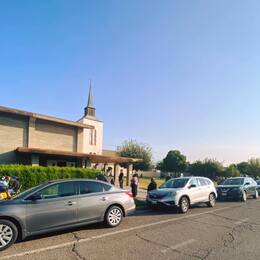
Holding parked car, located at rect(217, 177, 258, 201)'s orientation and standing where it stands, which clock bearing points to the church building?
The church building is roughly at 1 o'clock from the parked car.

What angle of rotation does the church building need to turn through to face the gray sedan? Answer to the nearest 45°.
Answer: approximately 45° to its right

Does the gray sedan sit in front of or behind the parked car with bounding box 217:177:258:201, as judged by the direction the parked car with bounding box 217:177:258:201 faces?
in front

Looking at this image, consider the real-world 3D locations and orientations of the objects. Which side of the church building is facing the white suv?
front

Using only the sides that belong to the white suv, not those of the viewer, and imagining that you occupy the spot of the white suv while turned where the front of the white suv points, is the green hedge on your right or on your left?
on your right

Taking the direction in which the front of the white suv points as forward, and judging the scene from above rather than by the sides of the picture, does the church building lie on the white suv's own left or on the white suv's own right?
on the white suv's own right

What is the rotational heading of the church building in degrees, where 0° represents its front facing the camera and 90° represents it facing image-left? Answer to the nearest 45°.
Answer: approximately 315°

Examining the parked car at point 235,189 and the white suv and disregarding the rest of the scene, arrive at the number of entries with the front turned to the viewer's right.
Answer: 0

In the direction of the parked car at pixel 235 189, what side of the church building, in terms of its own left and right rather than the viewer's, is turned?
front

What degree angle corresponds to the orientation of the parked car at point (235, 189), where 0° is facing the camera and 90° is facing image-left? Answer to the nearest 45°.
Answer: approximately 45°
